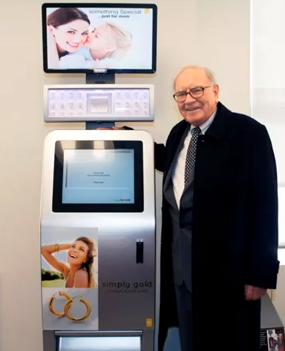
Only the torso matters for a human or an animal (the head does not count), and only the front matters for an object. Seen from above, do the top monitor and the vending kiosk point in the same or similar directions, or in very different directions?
same or similar directions

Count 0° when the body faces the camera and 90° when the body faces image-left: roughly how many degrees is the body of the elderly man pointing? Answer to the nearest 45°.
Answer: approximately 45°

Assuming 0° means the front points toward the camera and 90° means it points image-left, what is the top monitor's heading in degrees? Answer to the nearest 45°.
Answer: approximately 0°

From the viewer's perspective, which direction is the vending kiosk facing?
toward the camera

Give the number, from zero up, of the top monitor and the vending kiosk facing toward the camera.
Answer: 2
